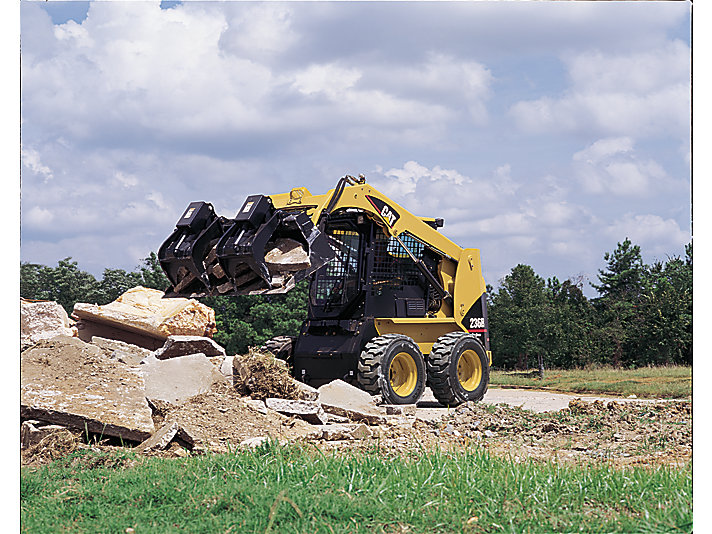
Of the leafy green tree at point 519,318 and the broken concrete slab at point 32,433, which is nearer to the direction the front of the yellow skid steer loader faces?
the broken concrete slab

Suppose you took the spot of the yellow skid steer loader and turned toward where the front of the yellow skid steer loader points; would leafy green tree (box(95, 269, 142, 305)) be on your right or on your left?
on your right

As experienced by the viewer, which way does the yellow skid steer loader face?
facing the viewer and to the left of the viewer

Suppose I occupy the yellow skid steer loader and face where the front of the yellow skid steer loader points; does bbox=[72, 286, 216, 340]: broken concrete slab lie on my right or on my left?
on my right
